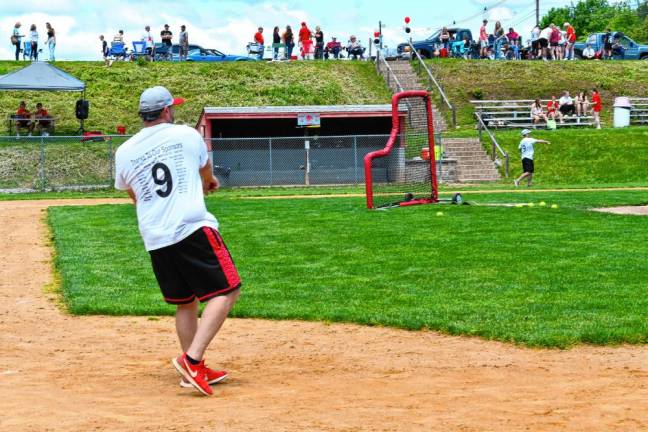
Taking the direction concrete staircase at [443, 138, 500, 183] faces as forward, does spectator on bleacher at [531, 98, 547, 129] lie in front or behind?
behind

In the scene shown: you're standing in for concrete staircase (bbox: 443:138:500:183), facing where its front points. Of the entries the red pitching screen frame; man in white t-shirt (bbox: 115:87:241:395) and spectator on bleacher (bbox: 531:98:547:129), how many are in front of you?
2

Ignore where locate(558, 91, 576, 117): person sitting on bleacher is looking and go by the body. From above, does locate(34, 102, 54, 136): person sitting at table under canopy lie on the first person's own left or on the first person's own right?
on the first person's own right

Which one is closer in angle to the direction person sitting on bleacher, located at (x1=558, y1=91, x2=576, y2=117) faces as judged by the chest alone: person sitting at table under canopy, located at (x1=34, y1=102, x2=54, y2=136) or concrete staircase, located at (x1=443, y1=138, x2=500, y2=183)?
the concrete staircase

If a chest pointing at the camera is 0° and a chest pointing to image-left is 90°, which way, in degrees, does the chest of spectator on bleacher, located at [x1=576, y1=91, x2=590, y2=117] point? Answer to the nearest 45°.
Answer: approximately 0°

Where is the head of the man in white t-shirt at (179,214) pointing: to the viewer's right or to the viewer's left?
to the viewer's right

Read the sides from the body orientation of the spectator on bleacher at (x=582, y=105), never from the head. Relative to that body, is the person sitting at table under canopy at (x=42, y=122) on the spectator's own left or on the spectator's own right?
on the spectator's own right

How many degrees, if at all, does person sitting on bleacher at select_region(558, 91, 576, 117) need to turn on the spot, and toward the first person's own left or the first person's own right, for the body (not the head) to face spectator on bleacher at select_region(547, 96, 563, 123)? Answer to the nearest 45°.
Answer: approximately 45° to the first person's own right

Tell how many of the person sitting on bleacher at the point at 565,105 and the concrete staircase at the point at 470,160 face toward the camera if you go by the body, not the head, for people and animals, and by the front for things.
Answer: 2

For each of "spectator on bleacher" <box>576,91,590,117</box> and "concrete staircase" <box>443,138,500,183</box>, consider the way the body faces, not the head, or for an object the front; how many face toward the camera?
2
